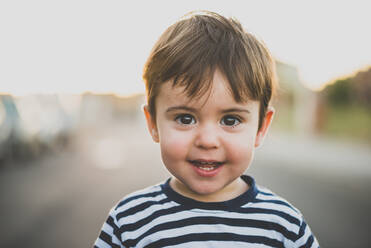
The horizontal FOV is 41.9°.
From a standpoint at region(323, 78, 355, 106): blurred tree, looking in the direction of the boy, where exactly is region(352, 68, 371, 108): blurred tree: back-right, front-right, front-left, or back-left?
front-left

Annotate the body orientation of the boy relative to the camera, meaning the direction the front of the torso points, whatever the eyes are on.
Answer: toward the camera

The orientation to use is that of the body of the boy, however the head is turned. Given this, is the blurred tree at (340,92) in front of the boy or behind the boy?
behind

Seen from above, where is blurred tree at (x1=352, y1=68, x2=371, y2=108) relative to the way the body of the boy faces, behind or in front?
behind

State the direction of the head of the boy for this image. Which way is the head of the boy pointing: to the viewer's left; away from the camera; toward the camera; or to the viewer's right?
toward the camera
